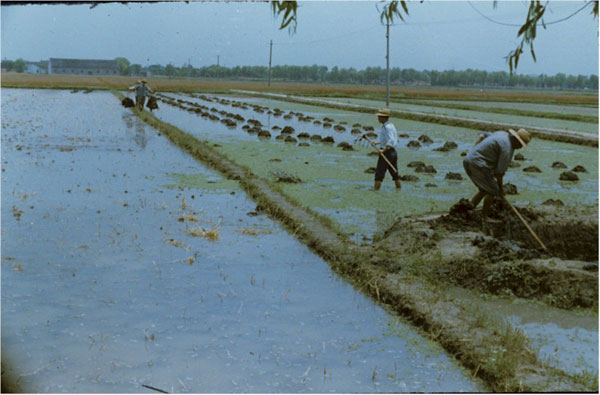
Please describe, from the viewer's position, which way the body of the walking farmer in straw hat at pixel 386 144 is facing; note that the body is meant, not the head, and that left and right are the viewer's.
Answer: facing to the left of the viewer

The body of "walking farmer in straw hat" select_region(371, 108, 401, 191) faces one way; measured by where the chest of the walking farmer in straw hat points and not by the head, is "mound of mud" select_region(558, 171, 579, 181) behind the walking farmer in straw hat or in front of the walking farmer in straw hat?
behind

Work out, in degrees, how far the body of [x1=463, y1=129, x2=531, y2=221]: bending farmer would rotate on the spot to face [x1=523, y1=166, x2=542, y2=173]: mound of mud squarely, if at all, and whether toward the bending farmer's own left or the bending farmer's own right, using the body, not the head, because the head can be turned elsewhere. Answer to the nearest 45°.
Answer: approximately 90° to the bending farmer's own left

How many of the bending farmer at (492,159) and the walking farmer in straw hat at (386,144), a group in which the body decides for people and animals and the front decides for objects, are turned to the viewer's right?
1

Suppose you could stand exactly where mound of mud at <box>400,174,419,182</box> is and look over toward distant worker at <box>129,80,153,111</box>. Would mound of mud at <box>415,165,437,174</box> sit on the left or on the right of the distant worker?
right

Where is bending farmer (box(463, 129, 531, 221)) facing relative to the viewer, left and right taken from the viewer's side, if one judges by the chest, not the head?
facing to the right of the viewer

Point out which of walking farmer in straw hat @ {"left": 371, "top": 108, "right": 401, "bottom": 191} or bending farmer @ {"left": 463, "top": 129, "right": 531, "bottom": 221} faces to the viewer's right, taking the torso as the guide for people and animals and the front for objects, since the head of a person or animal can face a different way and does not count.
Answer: bending farmer @ {"left": 463, "top": 129, "right": 531, "bottom": 221}

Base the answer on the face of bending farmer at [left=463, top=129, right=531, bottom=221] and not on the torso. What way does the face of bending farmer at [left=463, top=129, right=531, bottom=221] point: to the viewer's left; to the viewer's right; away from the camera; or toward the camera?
to the viewer's right

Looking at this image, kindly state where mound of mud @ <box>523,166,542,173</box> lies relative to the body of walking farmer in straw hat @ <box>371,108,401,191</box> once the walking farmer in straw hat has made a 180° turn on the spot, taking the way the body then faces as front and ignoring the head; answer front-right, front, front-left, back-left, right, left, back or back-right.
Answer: front-left

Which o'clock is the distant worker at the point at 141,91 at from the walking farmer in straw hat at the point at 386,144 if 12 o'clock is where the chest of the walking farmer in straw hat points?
The distant worker is roughly at 2 o'clock from the walking farmer in straw hat.

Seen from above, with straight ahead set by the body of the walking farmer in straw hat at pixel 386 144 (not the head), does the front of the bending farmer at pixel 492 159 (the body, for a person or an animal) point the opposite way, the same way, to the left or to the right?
the opposite way

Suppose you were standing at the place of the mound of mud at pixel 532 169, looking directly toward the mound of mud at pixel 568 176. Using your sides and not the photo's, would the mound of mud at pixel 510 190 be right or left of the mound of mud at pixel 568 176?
right
